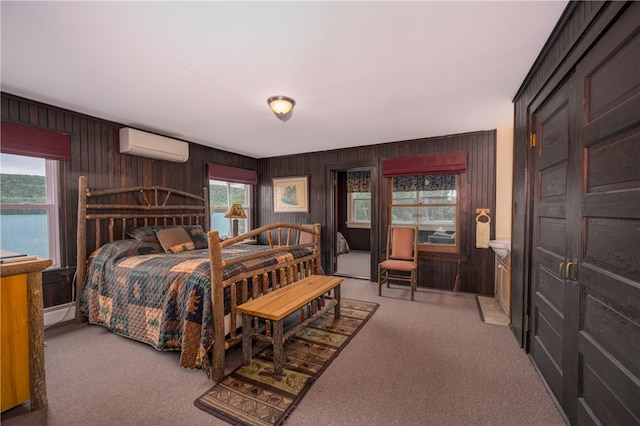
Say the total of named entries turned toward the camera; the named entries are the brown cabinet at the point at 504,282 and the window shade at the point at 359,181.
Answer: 1

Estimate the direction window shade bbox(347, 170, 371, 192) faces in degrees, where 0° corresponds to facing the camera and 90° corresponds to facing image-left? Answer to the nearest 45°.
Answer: approximately 0°

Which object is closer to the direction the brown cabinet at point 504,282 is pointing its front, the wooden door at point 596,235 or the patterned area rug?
the patterned area rug

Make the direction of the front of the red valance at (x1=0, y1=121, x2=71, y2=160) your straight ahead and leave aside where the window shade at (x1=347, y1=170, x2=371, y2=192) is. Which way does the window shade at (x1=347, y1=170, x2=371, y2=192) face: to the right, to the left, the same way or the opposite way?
to the right

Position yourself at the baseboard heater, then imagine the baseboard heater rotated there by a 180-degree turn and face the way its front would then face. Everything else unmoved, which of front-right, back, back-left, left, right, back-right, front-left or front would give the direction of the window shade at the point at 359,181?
back-right

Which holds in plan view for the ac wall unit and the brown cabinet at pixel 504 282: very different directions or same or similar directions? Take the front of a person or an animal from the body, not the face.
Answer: very different directions

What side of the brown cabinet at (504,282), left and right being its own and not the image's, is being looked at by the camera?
left

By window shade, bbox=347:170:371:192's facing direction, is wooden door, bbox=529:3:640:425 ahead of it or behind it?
ahead

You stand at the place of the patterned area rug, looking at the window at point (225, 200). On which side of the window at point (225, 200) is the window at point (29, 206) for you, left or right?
left

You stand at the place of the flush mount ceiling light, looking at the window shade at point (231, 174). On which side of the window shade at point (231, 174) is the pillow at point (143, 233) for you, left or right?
left

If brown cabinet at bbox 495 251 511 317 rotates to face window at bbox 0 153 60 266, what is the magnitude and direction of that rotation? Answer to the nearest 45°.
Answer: approximately 45° to its left

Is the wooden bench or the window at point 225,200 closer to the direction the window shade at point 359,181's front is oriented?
the wooden bench

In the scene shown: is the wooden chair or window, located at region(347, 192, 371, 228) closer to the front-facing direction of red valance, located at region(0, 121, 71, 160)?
the wooden chair

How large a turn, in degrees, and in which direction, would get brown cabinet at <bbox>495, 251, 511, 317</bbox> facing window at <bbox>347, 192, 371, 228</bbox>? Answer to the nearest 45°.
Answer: approximately 45° to its right
